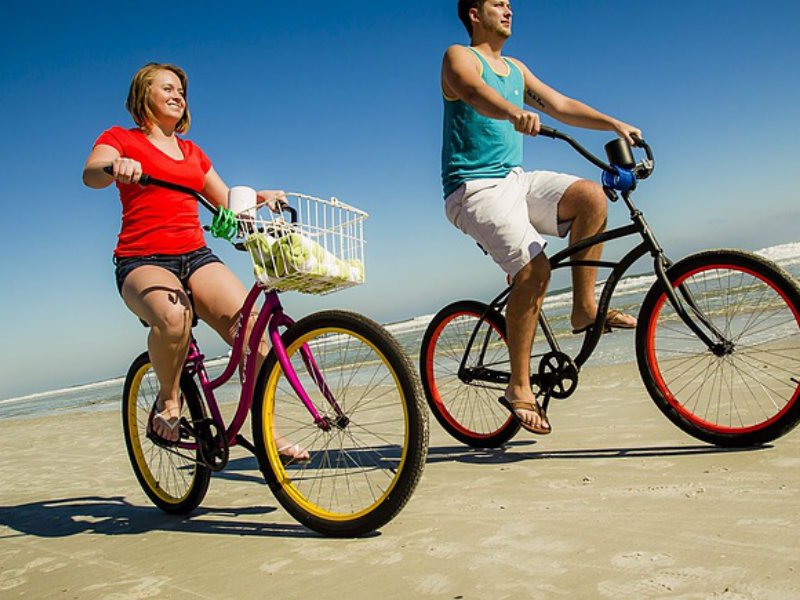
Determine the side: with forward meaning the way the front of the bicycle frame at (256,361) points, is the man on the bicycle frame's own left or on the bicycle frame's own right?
on the bicycle frame's own left

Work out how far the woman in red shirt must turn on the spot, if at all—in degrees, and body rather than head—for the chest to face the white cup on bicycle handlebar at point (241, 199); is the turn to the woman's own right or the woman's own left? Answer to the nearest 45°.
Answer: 0° — they already face it

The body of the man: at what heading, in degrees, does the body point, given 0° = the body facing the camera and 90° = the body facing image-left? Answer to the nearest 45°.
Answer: approximately 315°

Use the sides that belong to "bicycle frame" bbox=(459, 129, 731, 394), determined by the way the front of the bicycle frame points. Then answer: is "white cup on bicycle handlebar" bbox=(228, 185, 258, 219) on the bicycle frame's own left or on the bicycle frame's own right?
on the bicycle frame's own right

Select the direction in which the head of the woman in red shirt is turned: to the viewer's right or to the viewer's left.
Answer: to the viewer's right
